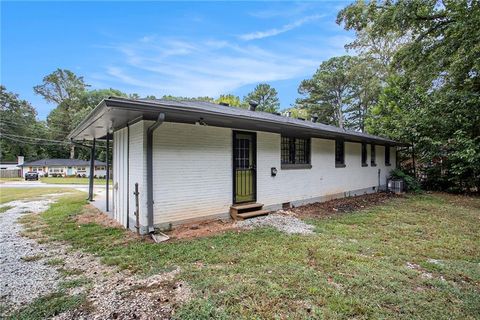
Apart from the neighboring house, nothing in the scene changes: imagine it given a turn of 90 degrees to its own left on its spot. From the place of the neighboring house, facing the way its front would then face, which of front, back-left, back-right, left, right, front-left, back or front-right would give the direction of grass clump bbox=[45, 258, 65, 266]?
right

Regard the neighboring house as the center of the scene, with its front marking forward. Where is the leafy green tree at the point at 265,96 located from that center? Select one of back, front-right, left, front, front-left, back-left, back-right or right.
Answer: front-left

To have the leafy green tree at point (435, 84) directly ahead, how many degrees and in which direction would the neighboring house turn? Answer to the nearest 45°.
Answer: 0° — it already faces it

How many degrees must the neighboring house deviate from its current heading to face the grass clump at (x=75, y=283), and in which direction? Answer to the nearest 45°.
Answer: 0° — it already faces it

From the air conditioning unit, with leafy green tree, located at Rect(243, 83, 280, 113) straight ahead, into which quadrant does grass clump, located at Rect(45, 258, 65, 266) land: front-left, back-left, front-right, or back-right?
back-left

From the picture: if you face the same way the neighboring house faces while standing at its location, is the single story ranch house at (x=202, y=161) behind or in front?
in front

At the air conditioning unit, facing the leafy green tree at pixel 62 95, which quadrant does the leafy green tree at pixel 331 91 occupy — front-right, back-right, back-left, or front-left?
front-right

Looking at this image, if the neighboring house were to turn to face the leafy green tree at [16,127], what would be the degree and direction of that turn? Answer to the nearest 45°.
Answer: approximately 135° to its right

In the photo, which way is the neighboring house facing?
toward the camera

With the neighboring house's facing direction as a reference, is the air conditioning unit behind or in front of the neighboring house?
in front

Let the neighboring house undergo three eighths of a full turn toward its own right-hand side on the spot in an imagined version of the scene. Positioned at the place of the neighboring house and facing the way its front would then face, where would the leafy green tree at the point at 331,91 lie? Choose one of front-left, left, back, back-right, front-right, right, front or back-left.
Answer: back
